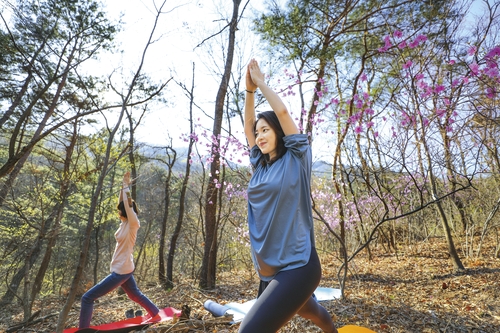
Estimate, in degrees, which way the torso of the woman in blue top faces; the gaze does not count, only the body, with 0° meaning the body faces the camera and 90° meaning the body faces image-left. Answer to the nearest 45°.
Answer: approximately 45°

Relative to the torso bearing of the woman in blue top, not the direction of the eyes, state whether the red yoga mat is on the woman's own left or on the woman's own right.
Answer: on the woman's own right

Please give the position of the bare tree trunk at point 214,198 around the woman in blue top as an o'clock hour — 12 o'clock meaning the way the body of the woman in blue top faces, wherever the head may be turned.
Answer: The bare tree trunk is roughly at 4 o'clock from the woman in blue top.

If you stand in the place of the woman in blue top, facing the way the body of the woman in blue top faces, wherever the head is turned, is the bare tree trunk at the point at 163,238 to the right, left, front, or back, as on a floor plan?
right

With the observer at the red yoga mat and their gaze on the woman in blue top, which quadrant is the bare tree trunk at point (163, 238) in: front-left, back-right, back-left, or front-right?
back-left
